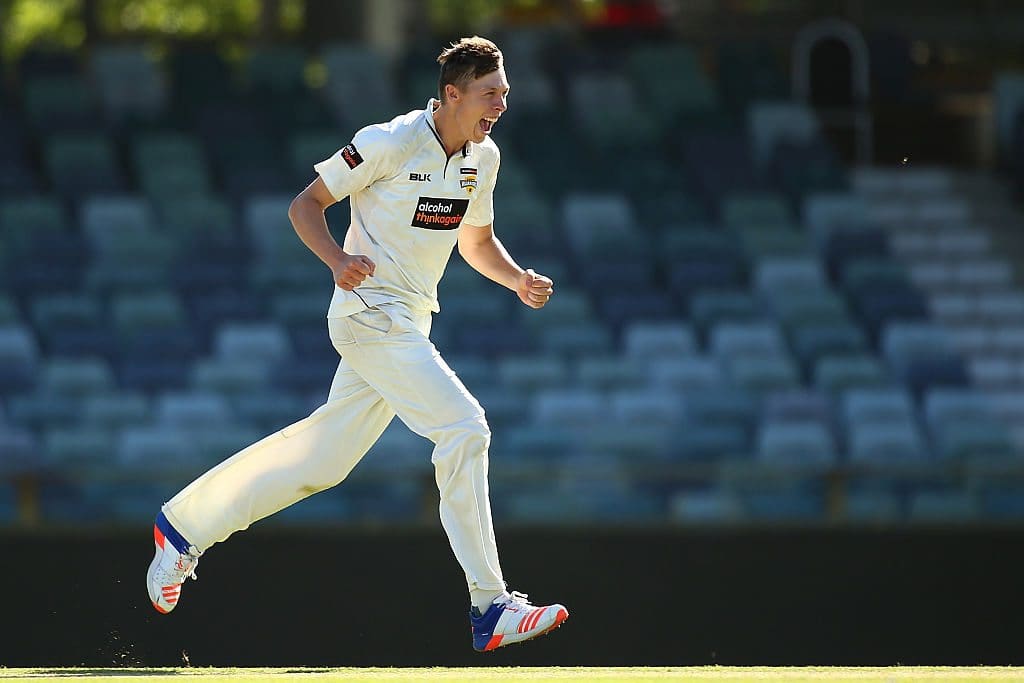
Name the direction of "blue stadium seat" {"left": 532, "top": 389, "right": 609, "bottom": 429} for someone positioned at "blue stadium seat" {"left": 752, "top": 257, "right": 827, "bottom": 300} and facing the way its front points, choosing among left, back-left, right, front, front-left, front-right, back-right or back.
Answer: front-right

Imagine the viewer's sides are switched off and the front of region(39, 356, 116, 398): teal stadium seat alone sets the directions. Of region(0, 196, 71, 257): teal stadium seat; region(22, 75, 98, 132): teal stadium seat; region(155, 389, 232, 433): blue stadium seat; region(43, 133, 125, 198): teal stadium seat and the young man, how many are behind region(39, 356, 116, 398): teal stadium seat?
3

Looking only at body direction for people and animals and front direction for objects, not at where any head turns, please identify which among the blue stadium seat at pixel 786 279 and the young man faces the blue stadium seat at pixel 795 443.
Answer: the blue stadium seat at pixel 786 279

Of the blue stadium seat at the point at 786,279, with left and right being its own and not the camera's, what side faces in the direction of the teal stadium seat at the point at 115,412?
right

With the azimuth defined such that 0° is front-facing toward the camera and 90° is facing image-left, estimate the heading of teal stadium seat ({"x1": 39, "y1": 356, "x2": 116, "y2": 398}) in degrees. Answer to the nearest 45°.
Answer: approximately 0°

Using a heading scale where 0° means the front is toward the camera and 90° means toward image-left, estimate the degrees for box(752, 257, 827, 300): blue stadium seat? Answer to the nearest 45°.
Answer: approximately 0°

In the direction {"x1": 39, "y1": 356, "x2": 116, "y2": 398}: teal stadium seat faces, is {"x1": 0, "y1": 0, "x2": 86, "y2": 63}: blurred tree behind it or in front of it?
behind

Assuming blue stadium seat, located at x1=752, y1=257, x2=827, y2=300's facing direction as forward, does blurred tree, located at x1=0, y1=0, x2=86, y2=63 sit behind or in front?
behind

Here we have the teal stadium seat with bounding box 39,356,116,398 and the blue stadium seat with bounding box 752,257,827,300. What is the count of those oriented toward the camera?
2

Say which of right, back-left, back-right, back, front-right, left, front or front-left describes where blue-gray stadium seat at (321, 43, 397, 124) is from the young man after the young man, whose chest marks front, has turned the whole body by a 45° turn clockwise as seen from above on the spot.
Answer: back

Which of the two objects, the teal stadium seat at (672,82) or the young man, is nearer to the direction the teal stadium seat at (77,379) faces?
the young man

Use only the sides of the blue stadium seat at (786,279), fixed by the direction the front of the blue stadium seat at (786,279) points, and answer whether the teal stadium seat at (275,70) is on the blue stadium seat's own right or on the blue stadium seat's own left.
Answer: on the blue stadium seat's own right

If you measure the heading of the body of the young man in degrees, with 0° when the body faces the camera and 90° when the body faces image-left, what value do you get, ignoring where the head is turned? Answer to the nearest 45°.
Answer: approximately 315°

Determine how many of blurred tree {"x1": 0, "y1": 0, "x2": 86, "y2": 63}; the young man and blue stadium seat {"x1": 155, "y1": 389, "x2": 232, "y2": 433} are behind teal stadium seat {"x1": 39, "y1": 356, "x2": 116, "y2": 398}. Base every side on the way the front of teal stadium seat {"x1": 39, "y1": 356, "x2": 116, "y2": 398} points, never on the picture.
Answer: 1
